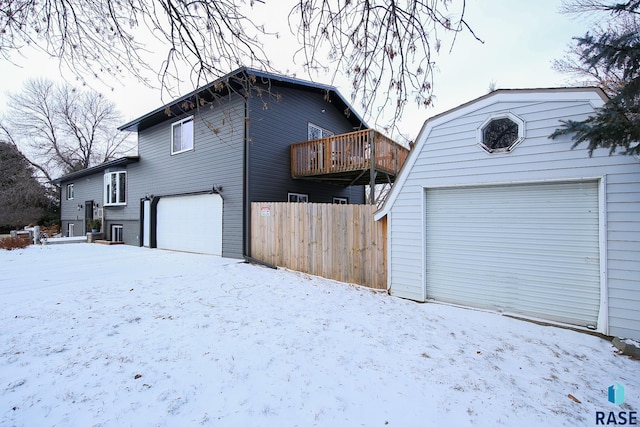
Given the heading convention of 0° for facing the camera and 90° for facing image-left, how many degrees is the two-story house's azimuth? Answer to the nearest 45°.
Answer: approximately 45°

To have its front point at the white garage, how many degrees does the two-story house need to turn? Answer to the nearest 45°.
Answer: approximately 90° to its left

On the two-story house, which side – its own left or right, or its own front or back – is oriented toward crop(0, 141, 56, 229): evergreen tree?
right

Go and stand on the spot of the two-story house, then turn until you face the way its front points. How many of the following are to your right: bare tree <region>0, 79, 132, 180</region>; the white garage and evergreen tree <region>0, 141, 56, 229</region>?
2
